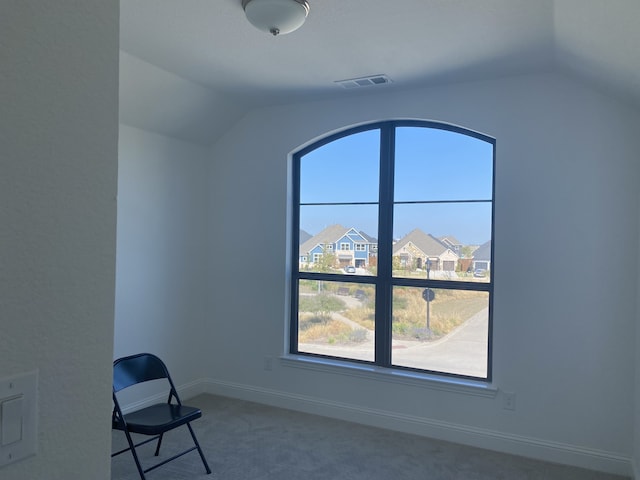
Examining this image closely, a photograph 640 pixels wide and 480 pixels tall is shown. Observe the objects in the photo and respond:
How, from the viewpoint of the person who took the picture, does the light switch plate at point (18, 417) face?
facing the viewer and to the right of the viewer

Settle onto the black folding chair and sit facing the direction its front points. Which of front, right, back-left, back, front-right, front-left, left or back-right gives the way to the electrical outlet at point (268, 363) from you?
left

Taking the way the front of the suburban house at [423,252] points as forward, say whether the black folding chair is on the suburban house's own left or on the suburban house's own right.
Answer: on the suburban house's own right

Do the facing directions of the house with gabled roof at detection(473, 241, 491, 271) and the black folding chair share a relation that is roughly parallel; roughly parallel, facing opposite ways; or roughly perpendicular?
roughly perpendicular

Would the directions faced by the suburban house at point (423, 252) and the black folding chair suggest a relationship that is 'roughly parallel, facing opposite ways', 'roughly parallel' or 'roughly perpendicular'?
roughly perpendicular

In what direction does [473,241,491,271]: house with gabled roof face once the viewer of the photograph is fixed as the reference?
facing the viewer

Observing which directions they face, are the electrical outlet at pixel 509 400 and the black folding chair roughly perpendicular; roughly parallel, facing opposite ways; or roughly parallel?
roughly perpendicular

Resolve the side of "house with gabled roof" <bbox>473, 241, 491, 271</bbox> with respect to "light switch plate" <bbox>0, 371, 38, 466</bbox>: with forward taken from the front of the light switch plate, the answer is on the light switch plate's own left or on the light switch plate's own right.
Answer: on the light switch plate's own left

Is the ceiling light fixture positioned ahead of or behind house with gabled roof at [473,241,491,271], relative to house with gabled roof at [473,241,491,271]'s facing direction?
ahead

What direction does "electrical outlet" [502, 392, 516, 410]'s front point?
toward the camera

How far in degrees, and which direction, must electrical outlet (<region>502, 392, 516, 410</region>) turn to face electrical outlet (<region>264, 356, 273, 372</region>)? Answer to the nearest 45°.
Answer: approximately 90° to its right
